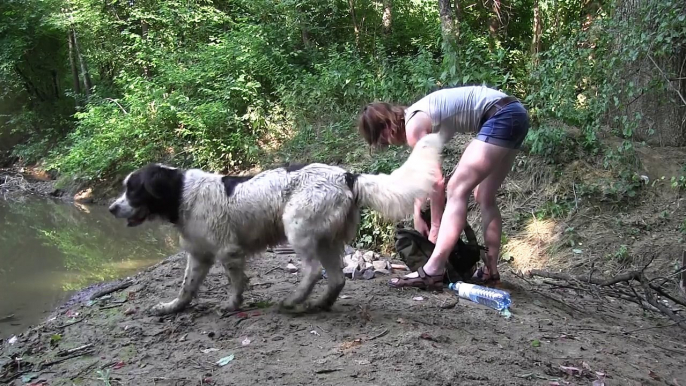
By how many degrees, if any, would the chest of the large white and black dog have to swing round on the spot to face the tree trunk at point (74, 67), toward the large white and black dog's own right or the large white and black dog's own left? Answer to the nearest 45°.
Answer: approximately 90° to the large white and black dog's own right

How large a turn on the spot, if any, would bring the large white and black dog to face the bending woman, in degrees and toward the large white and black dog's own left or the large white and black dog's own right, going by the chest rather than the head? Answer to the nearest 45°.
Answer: approximately 180°

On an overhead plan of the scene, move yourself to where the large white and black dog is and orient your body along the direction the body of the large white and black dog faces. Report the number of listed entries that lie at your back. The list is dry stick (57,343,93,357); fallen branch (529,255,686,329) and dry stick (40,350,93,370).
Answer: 1

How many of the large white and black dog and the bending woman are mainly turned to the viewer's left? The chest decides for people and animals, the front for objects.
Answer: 2

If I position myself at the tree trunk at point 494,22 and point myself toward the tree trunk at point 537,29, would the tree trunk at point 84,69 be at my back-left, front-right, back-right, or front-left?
back-right

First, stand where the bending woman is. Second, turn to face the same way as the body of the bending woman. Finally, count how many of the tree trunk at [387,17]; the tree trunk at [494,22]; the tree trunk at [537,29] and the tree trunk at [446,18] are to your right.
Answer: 4

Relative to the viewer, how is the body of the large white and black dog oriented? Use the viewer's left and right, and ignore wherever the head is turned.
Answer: facing to the left of the viewer

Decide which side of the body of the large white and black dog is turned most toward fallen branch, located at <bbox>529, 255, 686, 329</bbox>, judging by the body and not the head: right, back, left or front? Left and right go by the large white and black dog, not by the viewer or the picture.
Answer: back

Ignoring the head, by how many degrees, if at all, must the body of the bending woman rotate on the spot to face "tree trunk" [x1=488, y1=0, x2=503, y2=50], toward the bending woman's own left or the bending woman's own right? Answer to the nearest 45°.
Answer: approximately 90° to the bending woman's own right

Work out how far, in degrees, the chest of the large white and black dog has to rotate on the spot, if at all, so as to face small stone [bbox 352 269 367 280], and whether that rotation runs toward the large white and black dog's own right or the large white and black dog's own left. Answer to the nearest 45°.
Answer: approximately 135° to the large white and black dog's own right

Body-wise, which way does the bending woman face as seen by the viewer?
to the viewer's left
